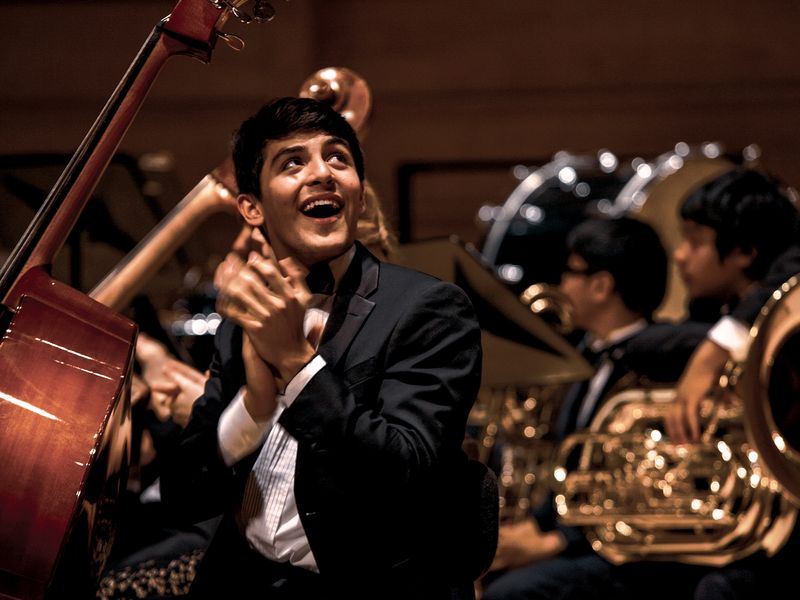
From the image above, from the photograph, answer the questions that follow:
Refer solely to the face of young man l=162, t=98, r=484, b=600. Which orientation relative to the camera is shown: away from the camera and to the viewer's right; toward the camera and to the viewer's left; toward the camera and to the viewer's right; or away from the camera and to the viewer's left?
toward the camera and to the viewer's right

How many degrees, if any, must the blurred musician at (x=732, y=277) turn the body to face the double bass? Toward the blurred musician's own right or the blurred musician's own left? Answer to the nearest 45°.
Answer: approximately 45° to the blurred musician's own left

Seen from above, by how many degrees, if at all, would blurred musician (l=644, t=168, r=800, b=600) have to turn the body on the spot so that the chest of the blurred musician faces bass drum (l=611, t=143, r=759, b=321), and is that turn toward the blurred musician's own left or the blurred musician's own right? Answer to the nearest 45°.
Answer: approximately 90° to the blurred musician's own right

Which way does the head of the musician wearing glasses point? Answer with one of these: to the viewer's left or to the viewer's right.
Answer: to the viewer's left

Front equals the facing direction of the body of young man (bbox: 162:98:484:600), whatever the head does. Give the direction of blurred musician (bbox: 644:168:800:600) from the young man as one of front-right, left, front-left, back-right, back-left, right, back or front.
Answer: back

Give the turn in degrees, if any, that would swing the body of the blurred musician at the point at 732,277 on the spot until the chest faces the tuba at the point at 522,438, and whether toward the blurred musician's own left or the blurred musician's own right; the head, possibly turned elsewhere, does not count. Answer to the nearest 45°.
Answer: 0° — they already face it

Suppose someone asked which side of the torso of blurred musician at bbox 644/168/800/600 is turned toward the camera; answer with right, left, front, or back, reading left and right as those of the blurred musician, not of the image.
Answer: left
